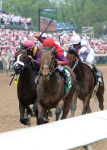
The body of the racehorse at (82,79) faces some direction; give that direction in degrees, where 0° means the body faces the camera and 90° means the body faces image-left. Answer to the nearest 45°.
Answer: approximately 45°

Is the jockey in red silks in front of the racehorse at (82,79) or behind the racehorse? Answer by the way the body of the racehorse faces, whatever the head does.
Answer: in front

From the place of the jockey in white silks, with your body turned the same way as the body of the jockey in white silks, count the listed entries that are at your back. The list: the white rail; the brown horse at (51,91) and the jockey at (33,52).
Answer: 0

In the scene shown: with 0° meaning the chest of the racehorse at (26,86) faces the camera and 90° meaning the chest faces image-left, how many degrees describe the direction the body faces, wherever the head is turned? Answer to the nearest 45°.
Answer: approximately 45°

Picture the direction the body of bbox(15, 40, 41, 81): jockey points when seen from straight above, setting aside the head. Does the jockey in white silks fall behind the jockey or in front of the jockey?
behind

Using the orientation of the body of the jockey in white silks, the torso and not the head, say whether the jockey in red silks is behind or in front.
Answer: in front

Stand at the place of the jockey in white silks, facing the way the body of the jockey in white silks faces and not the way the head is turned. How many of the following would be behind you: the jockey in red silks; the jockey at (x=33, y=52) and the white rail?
0

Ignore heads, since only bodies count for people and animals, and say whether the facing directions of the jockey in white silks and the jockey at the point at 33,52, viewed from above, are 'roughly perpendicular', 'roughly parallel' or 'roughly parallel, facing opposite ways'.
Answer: roughly parallel

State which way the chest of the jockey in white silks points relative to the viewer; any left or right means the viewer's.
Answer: facing the viewer and to the left of the viewer

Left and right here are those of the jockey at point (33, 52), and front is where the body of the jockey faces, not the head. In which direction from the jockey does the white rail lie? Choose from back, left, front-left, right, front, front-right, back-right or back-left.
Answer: front-left
